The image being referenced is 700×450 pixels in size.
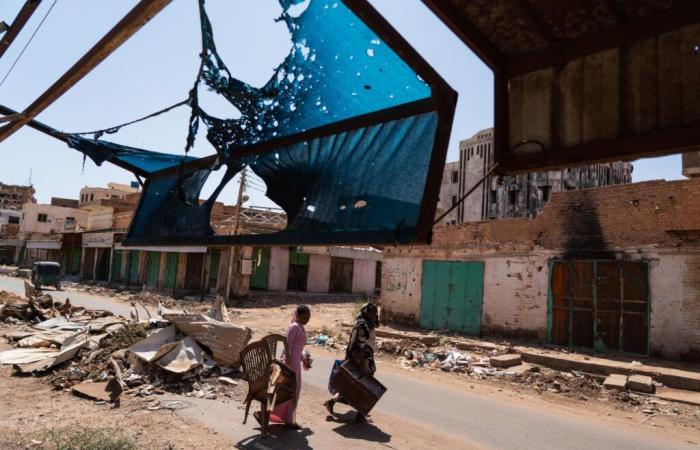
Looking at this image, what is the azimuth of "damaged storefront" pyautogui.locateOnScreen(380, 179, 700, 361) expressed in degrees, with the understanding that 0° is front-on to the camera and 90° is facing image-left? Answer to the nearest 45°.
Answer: approximately 45°

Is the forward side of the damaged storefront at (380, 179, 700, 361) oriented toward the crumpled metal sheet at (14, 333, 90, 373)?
yes

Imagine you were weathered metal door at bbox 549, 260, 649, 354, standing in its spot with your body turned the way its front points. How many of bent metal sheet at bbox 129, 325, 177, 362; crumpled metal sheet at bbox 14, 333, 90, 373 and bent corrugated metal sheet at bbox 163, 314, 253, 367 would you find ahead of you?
3

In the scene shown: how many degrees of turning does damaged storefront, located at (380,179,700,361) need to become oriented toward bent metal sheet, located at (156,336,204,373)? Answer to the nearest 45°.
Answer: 0° — it already faces it

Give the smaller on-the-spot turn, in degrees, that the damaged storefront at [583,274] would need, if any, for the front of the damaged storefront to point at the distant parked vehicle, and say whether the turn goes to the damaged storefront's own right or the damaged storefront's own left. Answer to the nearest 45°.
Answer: approximately 45° to the damaged storefront's own right

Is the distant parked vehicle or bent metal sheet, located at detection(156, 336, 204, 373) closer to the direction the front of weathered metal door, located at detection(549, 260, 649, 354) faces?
the bent metal sheet

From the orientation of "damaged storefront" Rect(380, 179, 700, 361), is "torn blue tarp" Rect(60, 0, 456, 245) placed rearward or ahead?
ahead

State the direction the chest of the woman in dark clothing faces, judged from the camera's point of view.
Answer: to the viewer's right

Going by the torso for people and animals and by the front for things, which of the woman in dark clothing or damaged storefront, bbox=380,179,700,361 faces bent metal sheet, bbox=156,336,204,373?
the damaged storefront

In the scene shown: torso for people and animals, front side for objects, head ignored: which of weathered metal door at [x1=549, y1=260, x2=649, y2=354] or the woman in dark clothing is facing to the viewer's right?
the woman in dark clothing

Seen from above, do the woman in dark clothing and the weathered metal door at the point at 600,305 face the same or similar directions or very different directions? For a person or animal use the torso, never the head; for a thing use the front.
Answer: very different directions

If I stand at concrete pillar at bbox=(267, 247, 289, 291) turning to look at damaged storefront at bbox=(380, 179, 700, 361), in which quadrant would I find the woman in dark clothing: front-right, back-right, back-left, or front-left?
front-right

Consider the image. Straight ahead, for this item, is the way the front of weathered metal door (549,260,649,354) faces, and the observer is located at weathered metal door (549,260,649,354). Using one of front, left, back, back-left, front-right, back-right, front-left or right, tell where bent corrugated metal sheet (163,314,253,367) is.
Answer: front

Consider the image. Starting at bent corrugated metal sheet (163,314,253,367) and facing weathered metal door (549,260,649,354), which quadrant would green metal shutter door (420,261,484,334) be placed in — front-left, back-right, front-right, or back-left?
front-left

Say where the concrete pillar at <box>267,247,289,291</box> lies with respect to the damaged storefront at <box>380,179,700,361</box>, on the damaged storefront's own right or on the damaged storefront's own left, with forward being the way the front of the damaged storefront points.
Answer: on the damaged storefront's own right

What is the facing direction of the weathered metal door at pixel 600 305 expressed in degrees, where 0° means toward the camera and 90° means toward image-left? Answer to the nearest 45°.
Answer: approximately 45°

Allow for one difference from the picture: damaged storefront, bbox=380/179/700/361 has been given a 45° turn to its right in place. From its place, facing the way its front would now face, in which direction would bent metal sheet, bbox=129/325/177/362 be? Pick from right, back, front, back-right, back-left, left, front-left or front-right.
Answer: front-left
